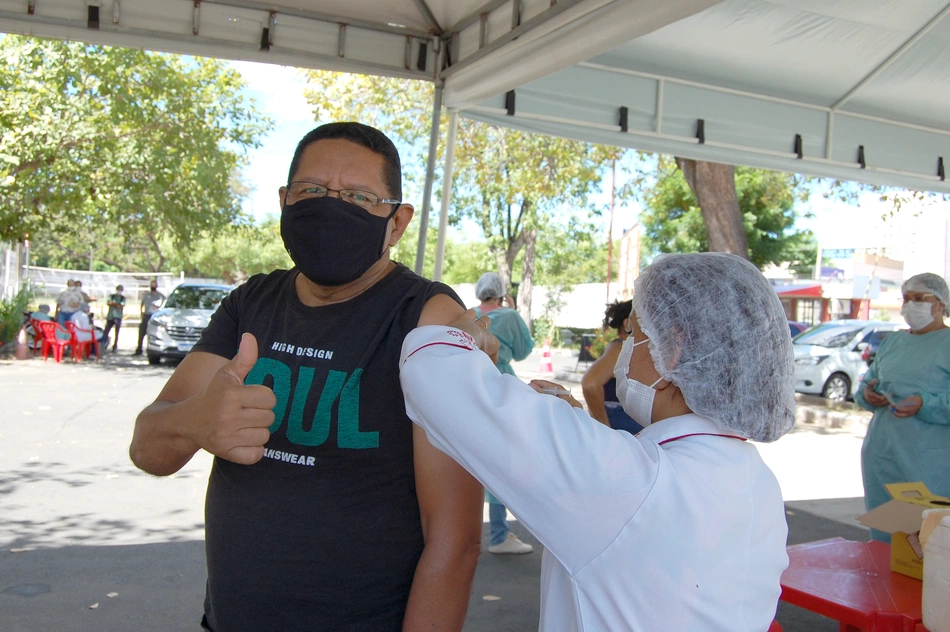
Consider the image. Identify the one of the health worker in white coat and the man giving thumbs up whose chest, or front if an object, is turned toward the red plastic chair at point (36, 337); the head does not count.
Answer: the health worker in white coat

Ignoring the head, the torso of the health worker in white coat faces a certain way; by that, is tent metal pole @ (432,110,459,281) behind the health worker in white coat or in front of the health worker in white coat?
in front

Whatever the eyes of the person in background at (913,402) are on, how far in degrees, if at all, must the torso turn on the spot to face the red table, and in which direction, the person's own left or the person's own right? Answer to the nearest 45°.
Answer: approximately 45° to the person's own left

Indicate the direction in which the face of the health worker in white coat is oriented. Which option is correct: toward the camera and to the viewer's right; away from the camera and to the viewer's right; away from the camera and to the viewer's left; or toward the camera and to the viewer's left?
away from the camera and to the viewer's left

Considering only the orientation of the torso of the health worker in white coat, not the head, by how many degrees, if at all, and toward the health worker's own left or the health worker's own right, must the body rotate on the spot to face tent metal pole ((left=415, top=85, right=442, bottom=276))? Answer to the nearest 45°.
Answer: approximately 45° to the health worker's own right

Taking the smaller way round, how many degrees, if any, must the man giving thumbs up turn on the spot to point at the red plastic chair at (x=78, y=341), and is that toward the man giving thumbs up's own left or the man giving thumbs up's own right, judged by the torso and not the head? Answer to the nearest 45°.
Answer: approximately 180°

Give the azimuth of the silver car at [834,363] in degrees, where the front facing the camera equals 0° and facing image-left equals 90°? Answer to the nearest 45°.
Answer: approximately 45°

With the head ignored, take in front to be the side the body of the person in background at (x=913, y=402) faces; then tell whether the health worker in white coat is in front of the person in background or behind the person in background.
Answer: in front
